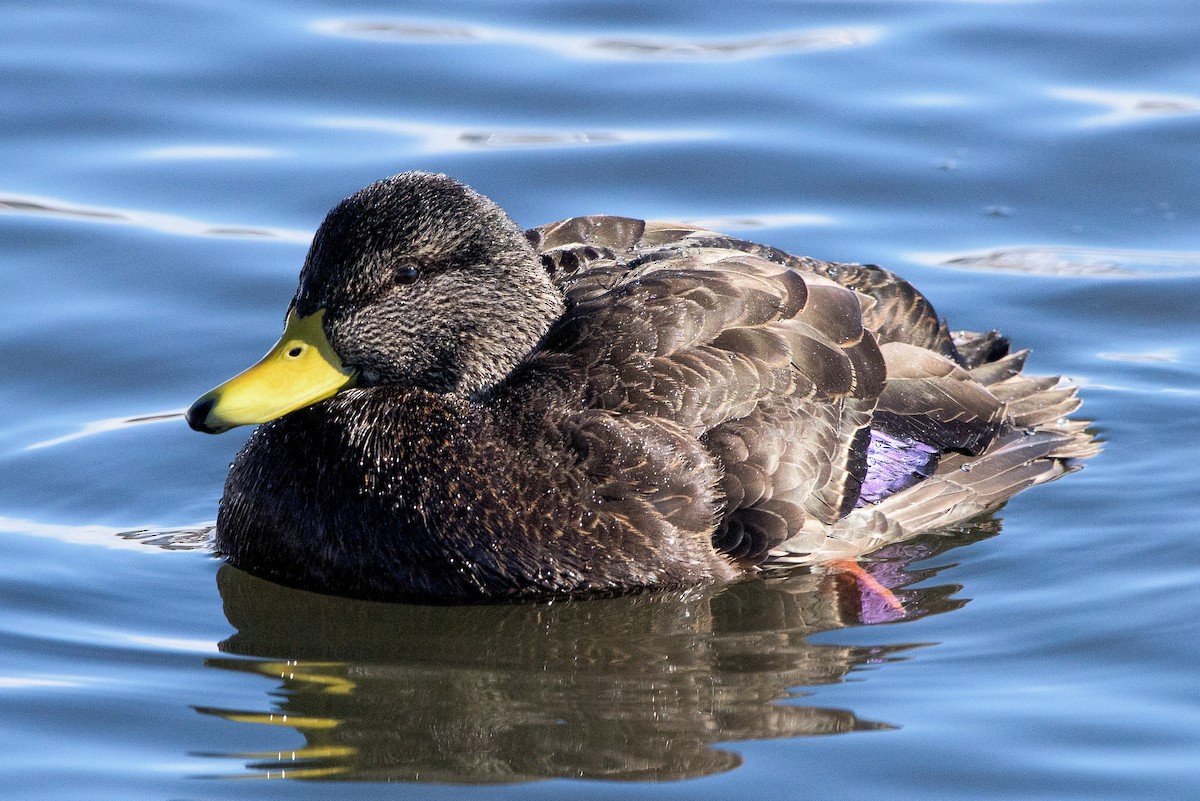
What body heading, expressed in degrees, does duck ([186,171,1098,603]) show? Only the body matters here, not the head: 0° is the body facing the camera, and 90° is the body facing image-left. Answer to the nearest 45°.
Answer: approximately 45°
